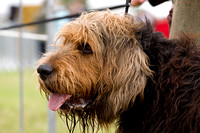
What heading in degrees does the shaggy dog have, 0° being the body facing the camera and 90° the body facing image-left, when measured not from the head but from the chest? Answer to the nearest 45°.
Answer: approximately 90°

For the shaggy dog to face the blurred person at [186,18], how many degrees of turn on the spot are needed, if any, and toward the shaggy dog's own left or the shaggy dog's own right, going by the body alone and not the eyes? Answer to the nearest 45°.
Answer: approximately 135° to the shaggy dog's own right

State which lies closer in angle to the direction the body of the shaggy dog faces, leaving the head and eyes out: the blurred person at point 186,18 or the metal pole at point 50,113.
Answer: the metal pole

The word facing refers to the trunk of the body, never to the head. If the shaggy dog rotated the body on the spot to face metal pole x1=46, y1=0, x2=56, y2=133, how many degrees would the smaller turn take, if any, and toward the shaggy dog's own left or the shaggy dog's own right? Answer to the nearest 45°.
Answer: approximately 45° to the shaggy dog's own right
